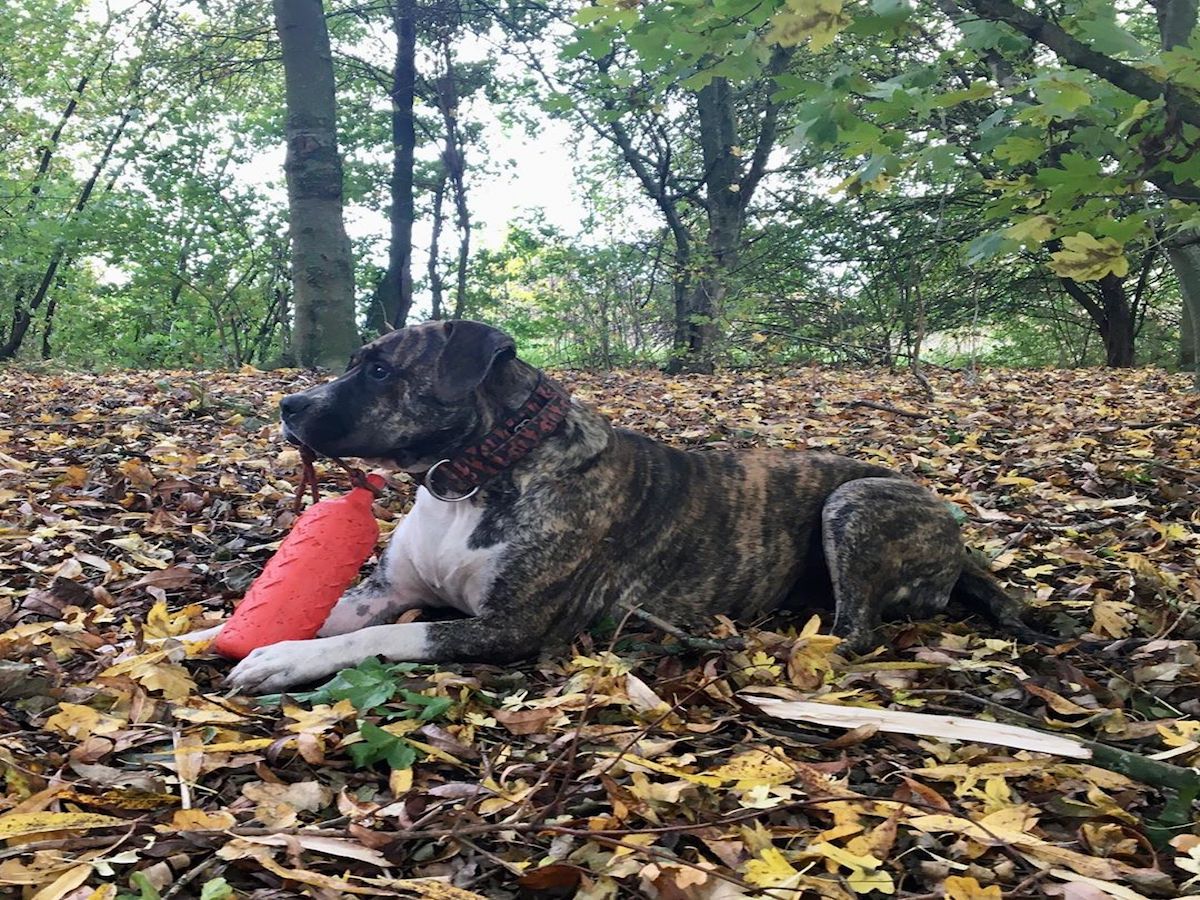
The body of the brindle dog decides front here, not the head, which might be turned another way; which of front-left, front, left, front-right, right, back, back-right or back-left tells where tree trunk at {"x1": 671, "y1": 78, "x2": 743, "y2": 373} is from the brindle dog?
right

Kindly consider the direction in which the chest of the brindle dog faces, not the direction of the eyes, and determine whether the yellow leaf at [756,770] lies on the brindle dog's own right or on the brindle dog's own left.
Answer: on the brindle dog's own left

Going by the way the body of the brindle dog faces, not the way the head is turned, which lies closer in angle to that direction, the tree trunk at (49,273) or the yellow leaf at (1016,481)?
the tree trunk

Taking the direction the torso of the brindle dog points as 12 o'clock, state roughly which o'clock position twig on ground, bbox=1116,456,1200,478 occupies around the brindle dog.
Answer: The twig on ground is roughly at 5 o'clock from the brindle dog.

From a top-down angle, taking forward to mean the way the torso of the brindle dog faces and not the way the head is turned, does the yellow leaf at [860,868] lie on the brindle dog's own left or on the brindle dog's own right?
on the brindle dog's own left

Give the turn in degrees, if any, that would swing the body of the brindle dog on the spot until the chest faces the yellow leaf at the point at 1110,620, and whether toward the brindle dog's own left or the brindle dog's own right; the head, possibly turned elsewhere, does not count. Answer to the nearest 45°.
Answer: approximately 180°

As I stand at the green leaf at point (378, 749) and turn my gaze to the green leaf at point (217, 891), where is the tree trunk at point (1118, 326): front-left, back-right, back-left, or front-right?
back-left

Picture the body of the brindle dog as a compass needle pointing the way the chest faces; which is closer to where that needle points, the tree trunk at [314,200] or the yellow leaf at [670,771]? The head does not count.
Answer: the tree trunk

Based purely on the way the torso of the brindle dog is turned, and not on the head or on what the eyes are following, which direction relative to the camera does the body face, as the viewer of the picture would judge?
to the viewer's left
